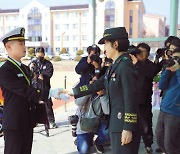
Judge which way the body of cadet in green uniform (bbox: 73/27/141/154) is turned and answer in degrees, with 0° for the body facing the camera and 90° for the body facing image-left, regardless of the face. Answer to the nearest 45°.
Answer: approximately 90°

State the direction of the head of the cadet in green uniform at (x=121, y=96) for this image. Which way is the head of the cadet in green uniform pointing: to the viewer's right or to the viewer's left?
to the viewer's left
